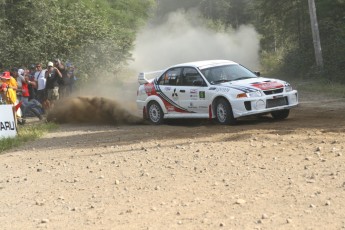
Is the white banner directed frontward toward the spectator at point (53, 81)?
no

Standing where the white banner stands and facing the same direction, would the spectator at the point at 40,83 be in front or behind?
behind

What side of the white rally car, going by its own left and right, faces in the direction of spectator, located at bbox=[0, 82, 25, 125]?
back

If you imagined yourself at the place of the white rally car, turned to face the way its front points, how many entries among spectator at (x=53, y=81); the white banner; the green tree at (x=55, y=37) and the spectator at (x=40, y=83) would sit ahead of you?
0

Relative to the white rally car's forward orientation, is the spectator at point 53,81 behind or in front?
behind

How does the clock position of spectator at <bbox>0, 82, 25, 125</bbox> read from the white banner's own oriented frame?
The spectator is roughly at 6 o'clock from the white banner.

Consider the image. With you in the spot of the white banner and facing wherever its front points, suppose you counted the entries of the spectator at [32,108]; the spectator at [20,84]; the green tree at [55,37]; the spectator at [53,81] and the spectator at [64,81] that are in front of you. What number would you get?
0

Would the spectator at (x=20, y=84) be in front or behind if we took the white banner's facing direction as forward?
behind

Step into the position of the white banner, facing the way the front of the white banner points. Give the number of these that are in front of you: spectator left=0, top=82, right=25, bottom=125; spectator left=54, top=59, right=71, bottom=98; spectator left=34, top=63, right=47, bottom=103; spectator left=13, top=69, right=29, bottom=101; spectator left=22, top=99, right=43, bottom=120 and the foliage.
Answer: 0

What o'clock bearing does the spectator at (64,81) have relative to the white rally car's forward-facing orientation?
The spectator is roughly at 6 o'clock from the white rally car.

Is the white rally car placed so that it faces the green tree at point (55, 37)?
no

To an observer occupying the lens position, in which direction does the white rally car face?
facing the viewer and to the right of the viewer

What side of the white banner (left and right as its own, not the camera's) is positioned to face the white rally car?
left

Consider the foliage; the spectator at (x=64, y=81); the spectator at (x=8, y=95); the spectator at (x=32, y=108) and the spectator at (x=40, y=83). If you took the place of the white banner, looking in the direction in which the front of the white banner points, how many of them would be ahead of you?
0

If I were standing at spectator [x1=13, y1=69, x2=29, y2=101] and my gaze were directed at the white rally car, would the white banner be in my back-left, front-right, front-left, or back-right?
front-right

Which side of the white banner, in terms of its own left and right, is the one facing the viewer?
front

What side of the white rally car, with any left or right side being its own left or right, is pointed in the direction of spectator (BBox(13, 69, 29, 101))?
back
